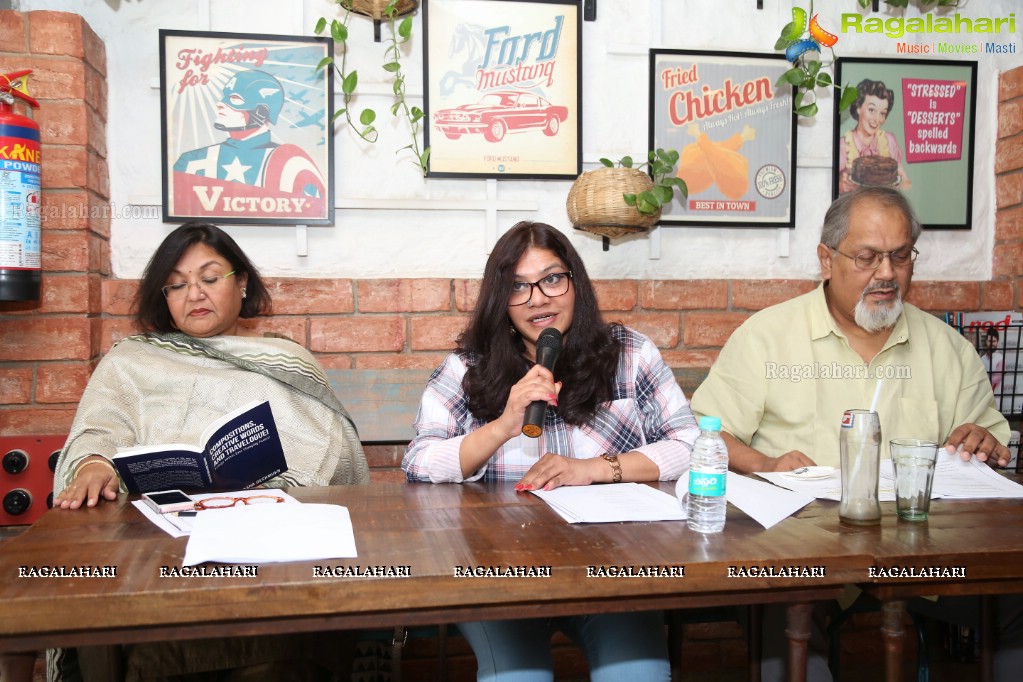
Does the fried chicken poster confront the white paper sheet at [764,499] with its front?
yes

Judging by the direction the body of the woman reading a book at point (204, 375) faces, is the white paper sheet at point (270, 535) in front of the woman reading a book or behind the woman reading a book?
in front

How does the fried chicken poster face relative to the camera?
toward the camera

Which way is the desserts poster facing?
toward the camera

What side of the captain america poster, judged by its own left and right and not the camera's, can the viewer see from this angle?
front

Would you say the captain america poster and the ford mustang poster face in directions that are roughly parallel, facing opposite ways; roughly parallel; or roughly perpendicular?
roughly parallel

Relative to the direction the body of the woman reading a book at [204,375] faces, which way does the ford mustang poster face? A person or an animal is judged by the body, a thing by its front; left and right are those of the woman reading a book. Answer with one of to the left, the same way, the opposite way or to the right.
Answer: the same way

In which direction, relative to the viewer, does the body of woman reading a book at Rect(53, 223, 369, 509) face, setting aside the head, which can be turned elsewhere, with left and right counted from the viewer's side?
facing the viewer

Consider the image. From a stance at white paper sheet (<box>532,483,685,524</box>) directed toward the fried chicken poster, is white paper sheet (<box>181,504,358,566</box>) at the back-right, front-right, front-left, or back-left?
back-left

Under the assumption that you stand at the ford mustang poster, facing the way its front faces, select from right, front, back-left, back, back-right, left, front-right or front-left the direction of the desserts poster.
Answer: left

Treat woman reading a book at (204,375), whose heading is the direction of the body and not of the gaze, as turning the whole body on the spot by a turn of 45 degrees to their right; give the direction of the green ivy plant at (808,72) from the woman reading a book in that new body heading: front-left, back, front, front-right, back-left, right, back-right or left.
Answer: back-left

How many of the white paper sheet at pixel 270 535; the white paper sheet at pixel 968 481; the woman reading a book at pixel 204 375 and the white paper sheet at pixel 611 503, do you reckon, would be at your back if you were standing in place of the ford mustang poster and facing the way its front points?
0

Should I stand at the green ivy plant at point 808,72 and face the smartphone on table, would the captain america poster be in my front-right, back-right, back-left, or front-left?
front-right

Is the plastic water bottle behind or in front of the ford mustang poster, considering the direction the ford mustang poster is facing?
in front

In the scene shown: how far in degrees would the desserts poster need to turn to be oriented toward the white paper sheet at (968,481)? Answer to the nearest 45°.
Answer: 0° — it already faces it

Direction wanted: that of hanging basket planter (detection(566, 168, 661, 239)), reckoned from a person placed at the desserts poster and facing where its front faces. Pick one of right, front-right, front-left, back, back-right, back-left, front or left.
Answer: front-right
